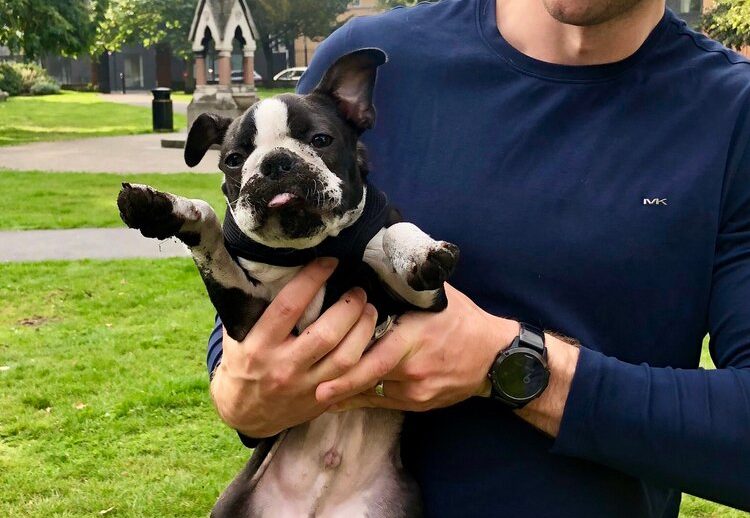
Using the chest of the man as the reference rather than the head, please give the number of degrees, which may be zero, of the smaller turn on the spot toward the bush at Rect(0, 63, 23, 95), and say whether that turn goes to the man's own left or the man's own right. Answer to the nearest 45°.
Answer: approximately 135° to the man's own right

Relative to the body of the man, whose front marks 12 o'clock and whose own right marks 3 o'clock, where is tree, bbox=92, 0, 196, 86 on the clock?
The tree is roughly at 5 o'clock from the man.

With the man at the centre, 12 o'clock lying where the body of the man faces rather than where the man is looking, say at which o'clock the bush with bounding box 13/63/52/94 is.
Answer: The bush is roughly at 5 o'clock from the man.

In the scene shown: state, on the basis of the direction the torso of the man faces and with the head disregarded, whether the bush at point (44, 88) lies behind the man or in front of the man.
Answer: behind

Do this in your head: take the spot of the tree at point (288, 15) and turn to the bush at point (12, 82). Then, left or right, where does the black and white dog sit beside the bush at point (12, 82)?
left

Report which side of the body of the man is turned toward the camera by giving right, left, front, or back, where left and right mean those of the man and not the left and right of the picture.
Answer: front

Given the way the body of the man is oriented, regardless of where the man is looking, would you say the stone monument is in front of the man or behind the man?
behind

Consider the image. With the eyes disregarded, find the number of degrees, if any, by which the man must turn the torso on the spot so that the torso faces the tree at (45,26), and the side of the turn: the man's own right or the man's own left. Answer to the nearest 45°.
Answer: approximately 135° to the man's own right
